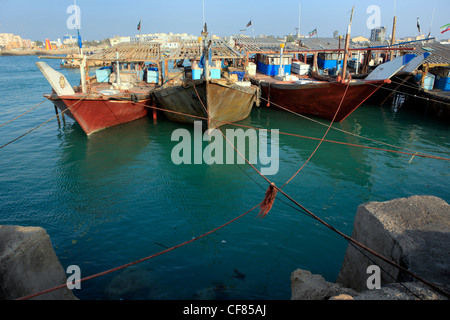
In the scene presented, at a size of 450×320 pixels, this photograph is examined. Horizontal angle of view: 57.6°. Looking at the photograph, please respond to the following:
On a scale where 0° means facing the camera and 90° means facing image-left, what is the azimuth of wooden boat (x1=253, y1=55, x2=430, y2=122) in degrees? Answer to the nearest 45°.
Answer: approximately 315°

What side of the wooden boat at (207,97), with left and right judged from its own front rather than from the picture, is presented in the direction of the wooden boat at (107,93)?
right

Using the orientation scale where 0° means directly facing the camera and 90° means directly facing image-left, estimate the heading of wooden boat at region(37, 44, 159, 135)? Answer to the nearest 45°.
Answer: approximately 45°

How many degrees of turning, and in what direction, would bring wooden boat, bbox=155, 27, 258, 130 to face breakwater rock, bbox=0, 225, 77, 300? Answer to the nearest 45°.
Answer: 0° — it already faces it

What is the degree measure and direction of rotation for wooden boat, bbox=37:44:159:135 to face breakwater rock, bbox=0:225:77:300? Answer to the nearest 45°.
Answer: approximately 45° to its left

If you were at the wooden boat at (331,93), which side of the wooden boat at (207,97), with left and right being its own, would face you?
left
